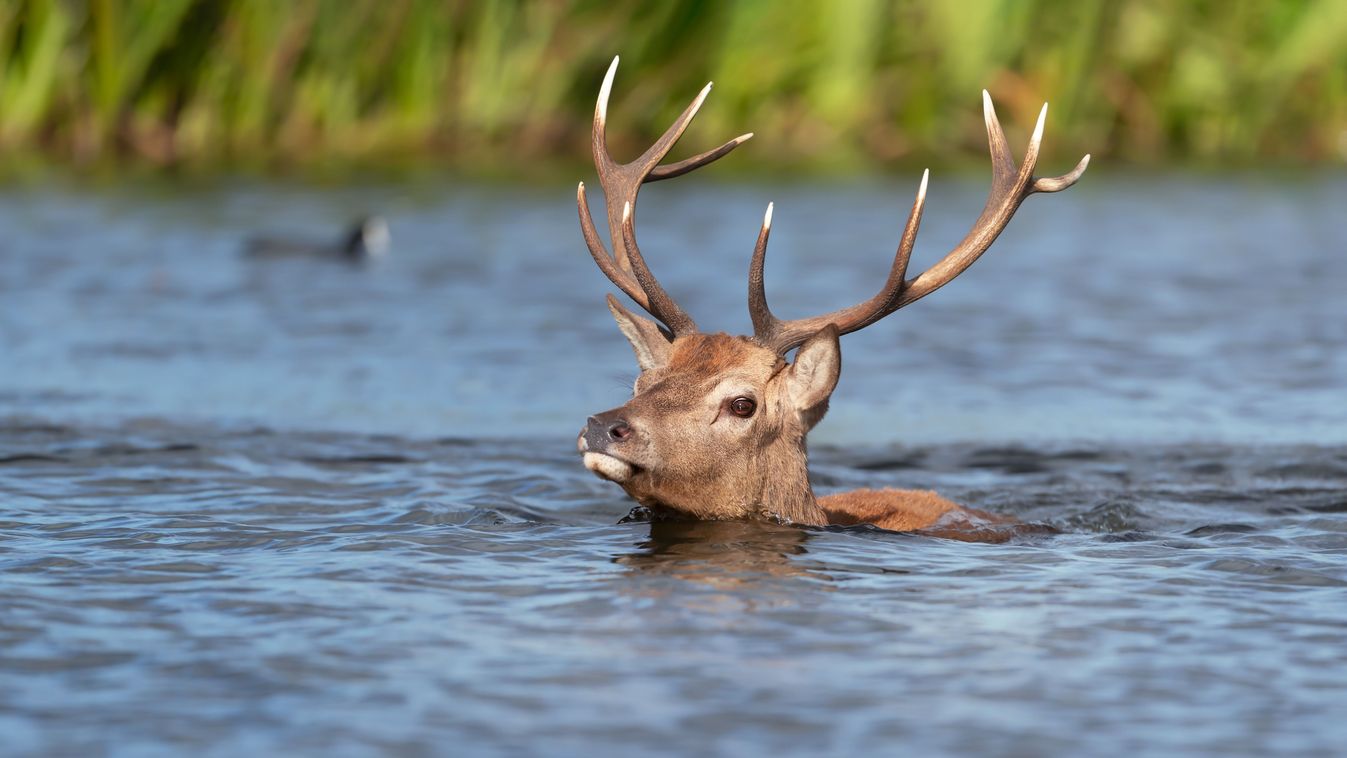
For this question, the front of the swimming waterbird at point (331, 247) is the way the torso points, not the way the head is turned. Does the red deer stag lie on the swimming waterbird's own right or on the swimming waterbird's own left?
on the swimming waterbird's own right

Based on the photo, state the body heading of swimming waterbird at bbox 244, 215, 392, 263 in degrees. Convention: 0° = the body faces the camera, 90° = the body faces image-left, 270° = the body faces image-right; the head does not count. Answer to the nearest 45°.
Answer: approximately 270°
